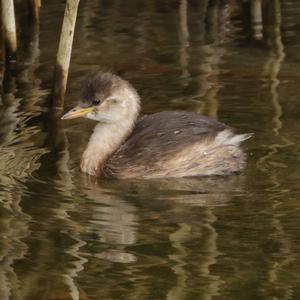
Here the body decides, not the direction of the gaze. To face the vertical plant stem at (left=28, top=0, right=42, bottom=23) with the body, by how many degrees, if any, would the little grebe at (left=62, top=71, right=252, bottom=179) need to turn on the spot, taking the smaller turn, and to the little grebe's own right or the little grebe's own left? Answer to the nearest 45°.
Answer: approximately 90° to the little grebe's own right

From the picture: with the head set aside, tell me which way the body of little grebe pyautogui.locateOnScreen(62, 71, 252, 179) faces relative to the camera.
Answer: to the viewer's left

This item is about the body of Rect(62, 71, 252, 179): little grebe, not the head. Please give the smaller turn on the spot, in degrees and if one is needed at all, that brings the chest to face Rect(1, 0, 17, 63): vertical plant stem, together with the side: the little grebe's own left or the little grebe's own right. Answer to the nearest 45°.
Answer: approximately 45° to the little grebe's own right

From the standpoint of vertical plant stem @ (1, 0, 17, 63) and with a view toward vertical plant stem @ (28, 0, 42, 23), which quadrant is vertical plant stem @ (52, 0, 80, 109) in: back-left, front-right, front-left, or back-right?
back-right

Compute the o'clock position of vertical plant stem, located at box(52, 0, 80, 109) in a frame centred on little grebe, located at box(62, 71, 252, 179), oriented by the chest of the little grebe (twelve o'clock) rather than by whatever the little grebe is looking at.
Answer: The vertical plant stem is roughly at 2 o'clock from the little grebe.
